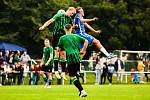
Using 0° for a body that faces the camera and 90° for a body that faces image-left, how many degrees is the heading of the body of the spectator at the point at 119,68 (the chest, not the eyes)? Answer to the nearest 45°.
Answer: approximately 0°

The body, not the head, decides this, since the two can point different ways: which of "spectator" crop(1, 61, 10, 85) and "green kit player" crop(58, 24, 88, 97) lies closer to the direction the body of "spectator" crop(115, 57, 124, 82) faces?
the green kit player

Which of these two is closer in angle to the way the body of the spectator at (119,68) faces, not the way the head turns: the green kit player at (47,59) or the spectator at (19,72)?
the green kit player

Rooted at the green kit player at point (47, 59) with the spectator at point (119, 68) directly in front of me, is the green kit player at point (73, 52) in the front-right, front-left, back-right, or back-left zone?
back-right

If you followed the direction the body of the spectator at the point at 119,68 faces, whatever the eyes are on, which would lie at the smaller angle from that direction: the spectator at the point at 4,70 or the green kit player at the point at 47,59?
the green kit player

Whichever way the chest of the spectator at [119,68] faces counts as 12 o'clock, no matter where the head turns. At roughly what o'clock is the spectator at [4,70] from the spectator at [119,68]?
the spectator at [4,70] is roughly at 2 o'clock from the spectator at [119,68].

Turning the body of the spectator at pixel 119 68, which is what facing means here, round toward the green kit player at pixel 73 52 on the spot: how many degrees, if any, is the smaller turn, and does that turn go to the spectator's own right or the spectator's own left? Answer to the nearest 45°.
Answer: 0° — they already face them

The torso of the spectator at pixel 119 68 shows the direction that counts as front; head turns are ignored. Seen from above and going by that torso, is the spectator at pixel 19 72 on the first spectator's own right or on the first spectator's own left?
on the first spectator's own right
